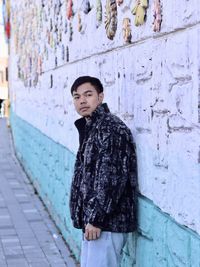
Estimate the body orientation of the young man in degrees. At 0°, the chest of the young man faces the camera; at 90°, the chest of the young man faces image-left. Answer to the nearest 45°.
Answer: approximately 90°
